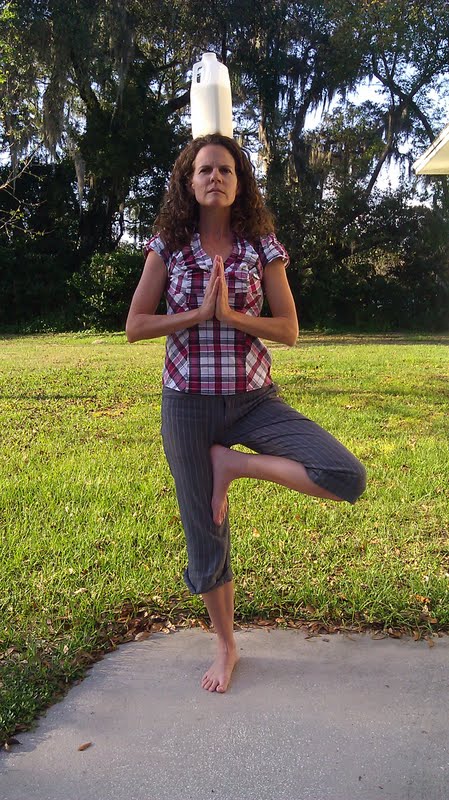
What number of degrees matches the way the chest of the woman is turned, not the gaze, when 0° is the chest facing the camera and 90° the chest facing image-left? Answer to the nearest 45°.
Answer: approximately 0°
